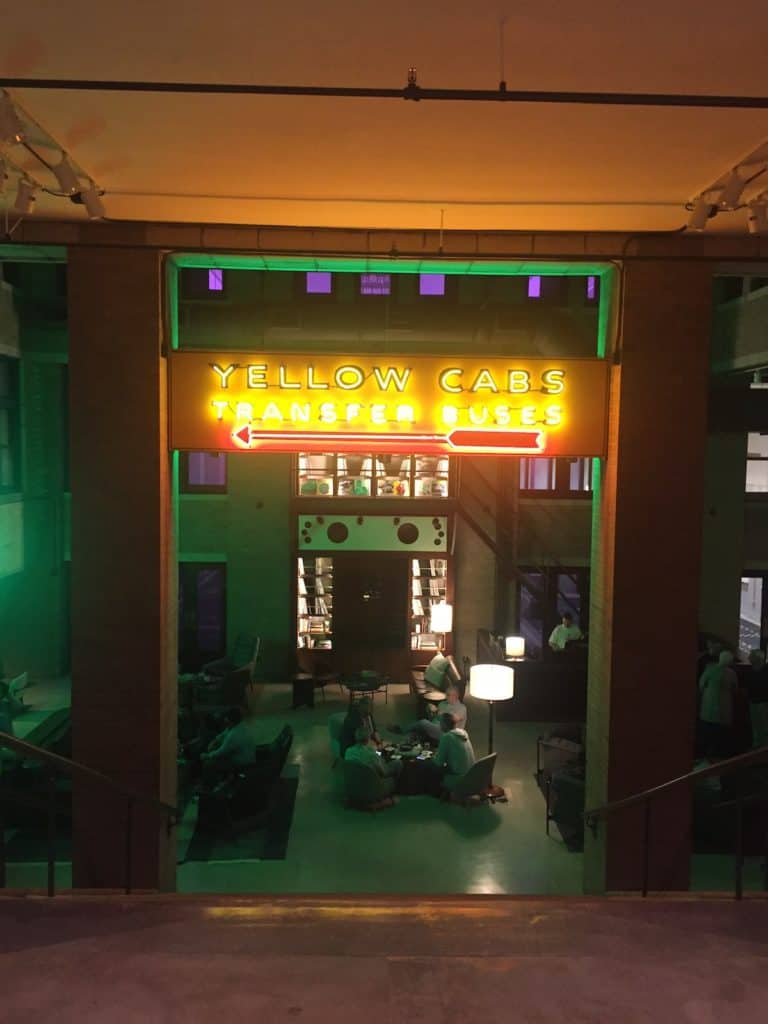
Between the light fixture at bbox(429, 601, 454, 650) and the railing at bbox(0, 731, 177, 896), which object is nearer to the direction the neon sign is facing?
the railing

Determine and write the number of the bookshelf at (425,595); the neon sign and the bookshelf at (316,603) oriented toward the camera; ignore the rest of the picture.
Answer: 3

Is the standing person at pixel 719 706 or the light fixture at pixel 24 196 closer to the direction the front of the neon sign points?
the light fixture

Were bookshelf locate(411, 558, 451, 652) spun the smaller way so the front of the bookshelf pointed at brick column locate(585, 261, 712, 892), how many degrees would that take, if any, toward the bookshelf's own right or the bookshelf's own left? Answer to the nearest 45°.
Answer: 0° — it already faces it

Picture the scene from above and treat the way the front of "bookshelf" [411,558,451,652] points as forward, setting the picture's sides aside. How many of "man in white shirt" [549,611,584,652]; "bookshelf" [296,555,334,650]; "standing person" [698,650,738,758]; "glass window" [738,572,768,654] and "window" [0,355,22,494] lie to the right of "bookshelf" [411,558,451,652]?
2

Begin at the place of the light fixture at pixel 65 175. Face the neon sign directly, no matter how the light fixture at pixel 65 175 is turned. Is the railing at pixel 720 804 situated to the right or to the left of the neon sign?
right

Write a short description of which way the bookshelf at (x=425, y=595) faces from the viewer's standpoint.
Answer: facing the viewer

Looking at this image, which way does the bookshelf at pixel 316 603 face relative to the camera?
toward the camera

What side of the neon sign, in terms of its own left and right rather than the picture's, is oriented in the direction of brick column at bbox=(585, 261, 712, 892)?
left

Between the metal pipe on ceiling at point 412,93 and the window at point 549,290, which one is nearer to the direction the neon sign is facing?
the metal pipe on ceiling

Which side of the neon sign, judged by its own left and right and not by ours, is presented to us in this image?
front

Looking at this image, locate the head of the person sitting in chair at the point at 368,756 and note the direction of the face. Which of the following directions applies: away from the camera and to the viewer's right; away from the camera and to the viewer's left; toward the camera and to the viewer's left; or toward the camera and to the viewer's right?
away from the camera and to the viewer's right

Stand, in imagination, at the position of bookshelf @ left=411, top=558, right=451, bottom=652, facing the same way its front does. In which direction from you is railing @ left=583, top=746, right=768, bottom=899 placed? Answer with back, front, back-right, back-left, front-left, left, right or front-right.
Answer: front

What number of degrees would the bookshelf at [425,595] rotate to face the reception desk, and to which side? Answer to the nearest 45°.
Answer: approximately 45° to its left

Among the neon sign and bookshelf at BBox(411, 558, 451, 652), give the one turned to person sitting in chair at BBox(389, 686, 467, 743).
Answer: the bookshelf

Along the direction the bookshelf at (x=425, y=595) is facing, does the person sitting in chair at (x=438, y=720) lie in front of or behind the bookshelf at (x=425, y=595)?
in front

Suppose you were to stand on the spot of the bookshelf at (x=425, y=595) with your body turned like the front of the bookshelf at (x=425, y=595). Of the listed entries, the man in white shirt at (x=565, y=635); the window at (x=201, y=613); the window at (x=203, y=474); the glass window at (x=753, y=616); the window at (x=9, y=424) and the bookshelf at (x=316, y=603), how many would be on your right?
4

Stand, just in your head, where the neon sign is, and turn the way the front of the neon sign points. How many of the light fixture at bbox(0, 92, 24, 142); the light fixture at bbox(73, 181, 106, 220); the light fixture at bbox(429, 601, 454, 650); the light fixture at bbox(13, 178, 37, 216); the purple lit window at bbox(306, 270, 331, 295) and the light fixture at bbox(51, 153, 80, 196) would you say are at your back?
2
